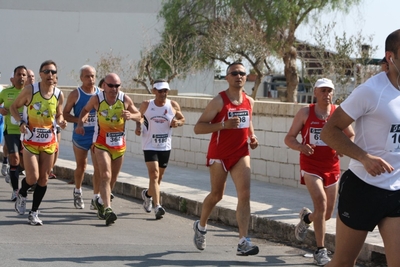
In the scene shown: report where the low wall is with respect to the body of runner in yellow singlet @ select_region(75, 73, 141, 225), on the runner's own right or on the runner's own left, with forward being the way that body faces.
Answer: on the runner's own left

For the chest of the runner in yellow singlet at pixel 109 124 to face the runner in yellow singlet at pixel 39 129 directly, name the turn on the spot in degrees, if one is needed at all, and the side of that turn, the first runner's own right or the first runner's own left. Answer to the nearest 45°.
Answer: approximately 135° to the first runner's own right

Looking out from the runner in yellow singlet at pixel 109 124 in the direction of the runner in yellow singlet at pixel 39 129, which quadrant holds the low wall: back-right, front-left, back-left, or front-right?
back-right

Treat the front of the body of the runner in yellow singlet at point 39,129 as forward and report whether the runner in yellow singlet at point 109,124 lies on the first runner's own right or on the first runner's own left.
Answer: on the first runner's own left

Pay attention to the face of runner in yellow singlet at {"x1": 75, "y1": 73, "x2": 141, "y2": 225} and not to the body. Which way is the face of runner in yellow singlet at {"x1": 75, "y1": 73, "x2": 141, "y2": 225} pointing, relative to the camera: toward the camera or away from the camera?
toward the camera

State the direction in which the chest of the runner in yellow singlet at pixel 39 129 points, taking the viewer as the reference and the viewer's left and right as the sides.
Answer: facing the viewer and to the right of the viewer

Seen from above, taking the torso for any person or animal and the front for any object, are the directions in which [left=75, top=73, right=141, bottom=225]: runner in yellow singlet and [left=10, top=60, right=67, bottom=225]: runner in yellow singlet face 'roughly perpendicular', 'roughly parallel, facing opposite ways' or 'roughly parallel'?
roughly parallel

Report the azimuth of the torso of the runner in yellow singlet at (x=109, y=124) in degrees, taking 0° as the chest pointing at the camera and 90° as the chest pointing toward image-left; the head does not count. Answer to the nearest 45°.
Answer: approximately 315°

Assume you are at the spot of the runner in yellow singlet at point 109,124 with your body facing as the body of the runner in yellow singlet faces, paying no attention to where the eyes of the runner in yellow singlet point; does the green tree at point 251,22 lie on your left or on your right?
on your left

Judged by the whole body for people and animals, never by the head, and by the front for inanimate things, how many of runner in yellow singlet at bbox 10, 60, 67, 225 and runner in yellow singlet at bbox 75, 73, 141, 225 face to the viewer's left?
0

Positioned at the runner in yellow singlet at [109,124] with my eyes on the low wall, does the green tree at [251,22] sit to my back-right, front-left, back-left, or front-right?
front-left

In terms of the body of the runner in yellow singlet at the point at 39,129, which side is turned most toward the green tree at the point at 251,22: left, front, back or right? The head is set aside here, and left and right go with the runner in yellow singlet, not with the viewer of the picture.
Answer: left

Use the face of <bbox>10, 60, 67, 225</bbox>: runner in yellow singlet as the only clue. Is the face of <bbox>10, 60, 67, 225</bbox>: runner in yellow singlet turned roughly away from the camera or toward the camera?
toward the camera
